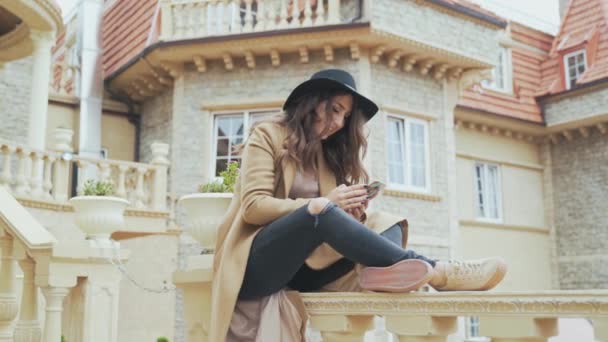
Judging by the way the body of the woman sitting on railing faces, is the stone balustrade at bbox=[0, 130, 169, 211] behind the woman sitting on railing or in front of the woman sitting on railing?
behind

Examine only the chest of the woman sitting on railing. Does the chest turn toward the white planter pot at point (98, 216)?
no

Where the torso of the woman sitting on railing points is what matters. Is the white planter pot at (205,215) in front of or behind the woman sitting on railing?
behind

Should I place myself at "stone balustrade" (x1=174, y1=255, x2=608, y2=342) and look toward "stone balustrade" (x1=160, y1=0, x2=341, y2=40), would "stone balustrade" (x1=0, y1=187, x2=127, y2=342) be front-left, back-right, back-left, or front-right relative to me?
front-left

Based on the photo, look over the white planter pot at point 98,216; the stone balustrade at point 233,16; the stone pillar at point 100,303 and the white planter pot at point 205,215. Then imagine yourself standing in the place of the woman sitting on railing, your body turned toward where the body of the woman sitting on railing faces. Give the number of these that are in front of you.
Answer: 0

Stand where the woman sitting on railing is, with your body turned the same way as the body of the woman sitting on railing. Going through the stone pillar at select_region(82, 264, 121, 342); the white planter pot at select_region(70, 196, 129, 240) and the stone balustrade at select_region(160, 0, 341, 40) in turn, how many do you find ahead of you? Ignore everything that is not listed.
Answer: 0

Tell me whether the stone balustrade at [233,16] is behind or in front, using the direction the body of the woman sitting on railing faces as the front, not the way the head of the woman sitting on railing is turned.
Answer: behind

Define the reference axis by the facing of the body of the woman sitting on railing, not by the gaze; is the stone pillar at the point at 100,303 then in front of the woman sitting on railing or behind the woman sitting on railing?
behind

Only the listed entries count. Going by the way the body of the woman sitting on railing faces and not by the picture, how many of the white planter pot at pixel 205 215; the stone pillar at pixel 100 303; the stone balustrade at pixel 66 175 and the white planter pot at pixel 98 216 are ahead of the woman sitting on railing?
0

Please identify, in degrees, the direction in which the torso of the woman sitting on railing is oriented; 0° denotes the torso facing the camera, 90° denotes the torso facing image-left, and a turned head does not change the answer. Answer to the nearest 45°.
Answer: approximately 315°

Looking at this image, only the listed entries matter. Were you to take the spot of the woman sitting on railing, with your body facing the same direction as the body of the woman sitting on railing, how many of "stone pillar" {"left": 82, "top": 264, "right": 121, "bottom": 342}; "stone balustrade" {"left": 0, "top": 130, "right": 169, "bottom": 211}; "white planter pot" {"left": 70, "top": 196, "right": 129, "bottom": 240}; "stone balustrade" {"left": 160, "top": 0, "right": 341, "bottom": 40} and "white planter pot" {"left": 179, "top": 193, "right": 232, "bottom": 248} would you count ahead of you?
0

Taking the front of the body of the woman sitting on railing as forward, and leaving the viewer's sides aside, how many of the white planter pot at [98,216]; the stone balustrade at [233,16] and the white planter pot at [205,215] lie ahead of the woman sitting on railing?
0

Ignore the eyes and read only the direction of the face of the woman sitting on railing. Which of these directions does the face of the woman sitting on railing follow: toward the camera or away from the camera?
toward the camera

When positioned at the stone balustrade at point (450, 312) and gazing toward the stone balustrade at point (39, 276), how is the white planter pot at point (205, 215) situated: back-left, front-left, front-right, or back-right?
front-right
